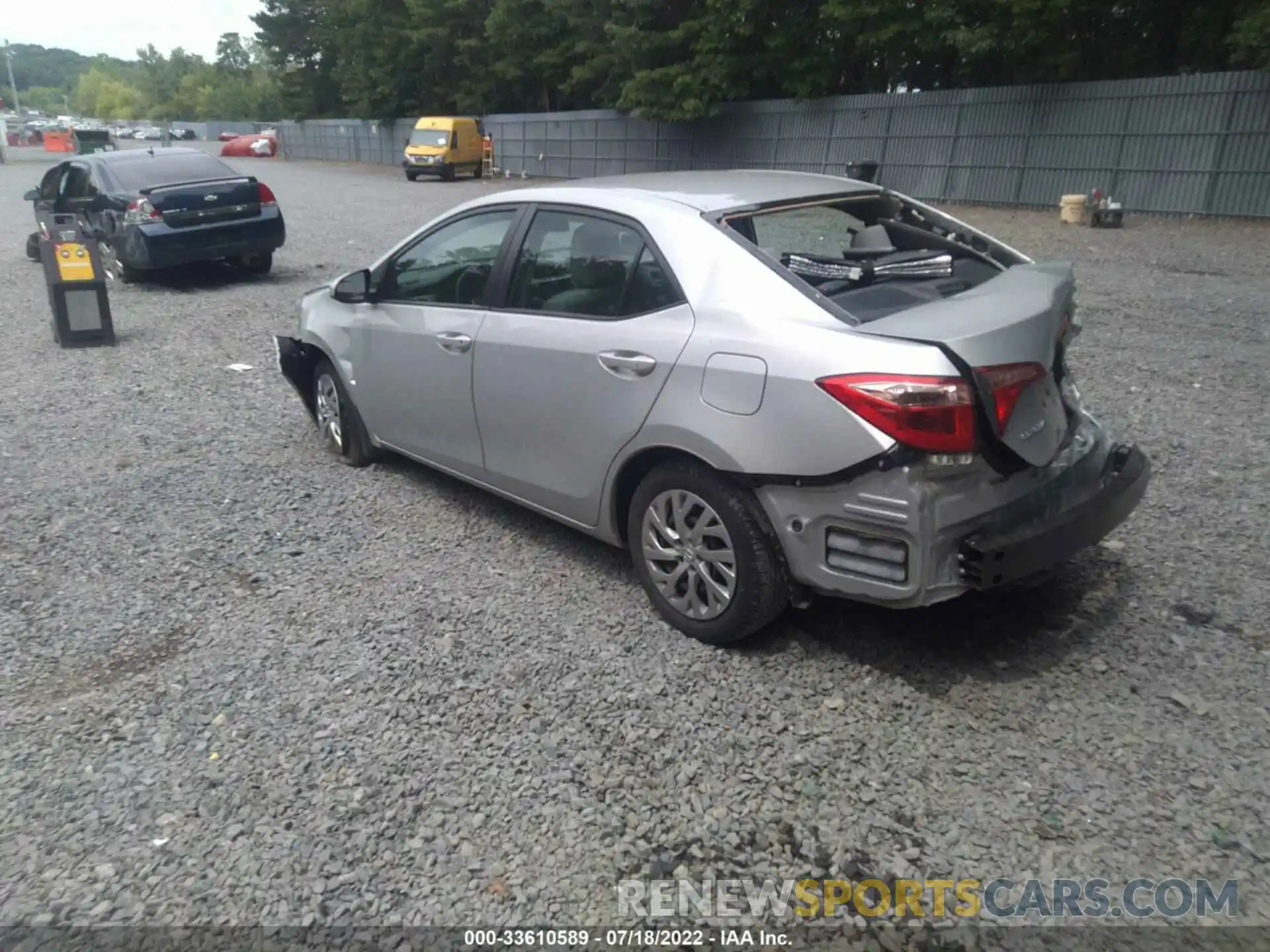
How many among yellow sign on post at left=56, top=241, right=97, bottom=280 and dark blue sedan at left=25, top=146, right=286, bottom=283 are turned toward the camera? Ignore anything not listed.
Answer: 1

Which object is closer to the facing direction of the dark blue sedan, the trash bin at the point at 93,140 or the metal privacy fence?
the trash bin

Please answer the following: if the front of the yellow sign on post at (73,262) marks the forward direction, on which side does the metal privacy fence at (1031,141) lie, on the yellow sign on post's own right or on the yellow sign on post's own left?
on the yellow sign on post's own left

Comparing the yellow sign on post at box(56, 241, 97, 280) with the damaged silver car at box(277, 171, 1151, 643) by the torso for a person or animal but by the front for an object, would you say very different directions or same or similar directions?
very different directions

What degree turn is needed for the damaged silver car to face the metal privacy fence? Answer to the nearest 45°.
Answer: approximately 45° to its right

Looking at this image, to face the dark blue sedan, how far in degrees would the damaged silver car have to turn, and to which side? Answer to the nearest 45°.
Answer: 0° — it already faces it

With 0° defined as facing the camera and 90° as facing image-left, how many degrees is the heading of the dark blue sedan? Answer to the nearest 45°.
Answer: approximately 135°

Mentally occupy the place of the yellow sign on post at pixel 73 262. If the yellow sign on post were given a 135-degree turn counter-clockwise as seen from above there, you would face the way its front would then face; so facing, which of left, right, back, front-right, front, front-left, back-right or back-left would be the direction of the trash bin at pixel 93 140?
front-left

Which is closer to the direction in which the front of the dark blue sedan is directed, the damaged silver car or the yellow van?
the yellow van

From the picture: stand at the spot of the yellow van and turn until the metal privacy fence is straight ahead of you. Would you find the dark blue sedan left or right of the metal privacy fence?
right
